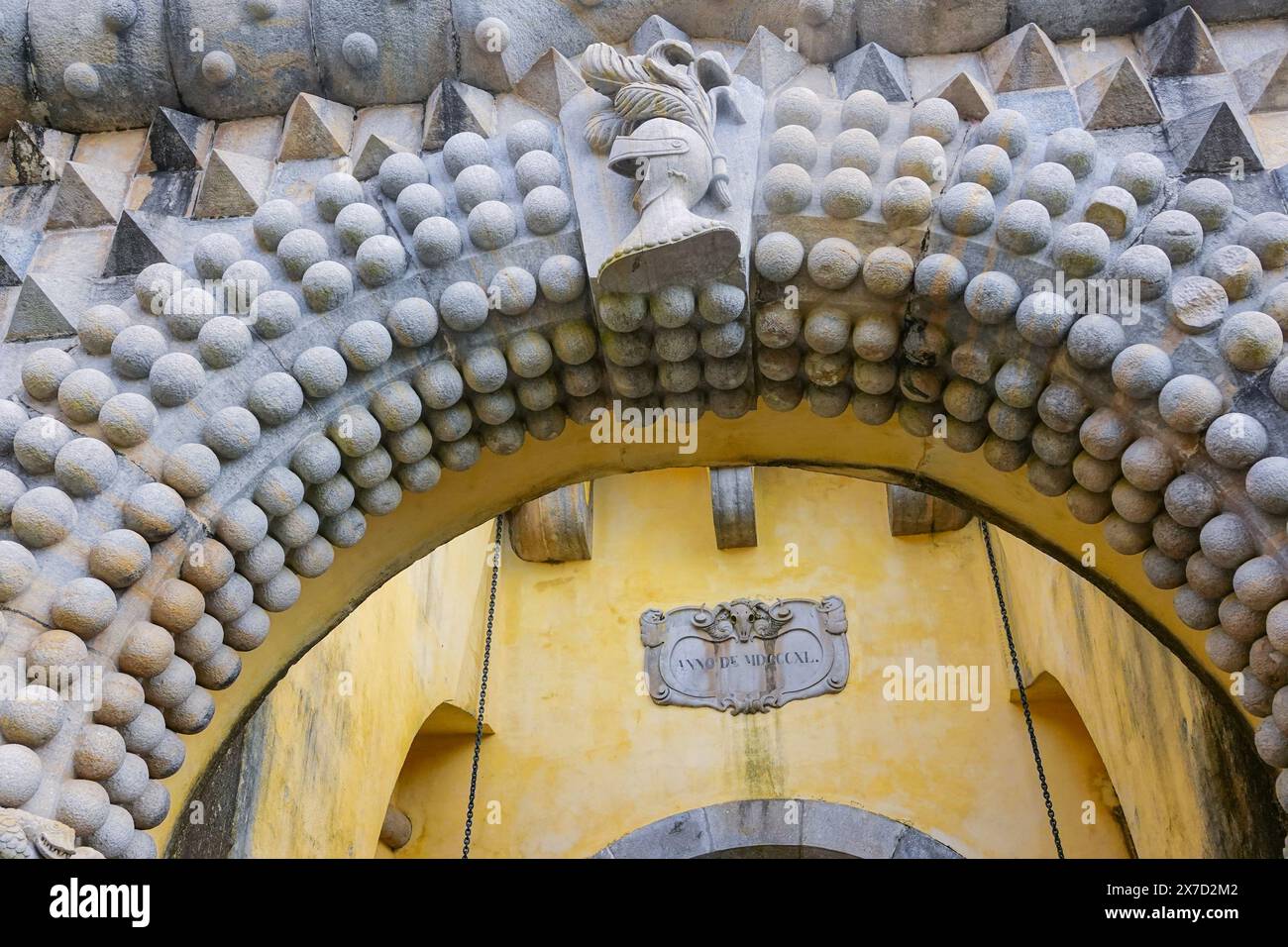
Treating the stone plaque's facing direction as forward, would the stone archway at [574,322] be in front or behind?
in front

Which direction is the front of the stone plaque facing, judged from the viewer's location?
facing the viewer
